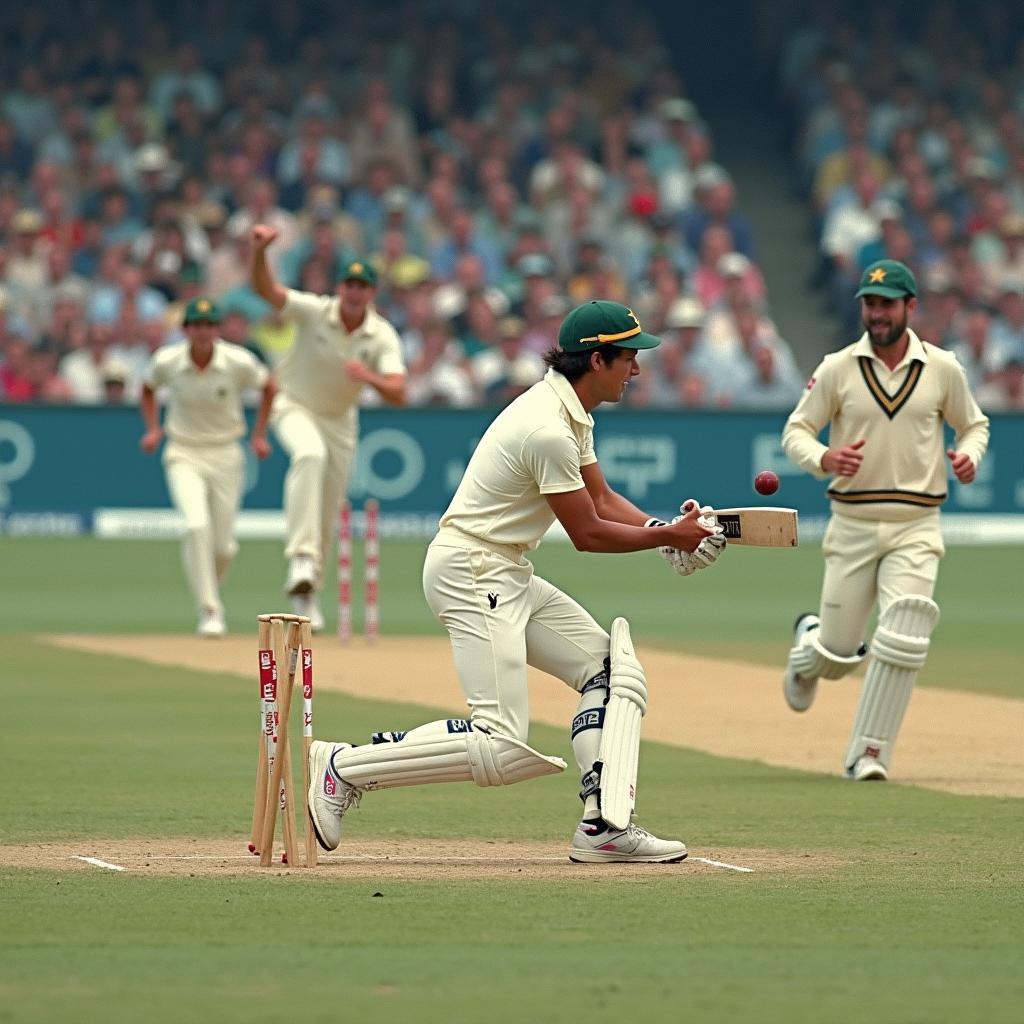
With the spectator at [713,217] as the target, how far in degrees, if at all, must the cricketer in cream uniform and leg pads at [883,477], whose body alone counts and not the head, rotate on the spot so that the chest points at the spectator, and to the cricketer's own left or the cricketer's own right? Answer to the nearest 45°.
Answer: approximately 180°

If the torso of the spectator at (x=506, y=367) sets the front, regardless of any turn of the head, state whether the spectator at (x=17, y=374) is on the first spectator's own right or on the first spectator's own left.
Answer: on the first spectator's own right

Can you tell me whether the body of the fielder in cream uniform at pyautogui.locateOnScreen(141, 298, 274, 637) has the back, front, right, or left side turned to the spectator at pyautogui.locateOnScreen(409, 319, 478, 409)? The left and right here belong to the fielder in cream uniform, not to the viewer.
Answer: back

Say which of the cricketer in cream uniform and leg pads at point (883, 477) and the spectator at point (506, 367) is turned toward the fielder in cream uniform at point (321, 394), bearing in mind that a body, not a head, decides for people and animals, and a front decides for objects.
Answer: the spectator

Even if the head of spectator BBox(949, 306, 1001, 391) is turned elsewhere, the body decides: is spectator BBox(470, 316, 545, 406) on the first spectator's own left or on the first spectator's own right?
on the first spectator's own right

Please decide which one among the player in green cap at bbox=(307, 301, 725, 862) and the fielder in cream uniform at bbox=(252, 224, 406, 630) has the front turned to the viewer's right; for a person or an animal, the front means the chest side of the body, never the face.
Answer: the player in green cap

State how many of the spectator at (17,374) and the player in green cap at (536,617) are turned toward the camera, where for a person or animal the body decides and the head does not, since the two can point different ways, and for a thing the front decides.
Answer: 1

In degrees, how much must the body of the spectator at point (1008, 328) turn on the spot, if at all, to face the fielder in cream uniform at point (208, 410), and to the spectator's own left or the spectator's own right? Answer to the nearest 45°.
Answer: approximately 45° to the spectator's own right

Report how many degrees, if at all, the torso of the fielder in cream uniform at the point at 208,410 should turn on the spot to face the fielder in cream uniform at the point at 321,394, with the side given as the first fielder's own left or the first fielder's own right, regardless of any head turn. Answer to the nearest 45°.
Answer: approximately 45° to the first fielder's own left

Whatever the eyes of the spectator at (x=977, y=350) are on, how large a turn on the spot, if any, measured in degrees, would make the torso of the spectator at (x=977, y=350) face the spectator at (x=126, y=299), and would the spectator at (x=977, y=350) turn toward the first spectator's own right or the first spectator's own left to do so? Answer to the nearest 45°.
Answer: approximately 90° to the first spectator's own right

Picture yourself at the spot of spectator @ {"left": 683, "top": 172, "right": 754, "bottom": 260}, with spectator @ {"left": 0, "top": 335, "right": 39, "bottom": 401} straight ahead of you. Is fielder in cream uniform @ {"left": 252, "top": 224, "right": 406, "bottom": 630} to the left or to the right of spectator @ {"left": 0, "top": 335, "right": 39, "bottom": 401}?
left

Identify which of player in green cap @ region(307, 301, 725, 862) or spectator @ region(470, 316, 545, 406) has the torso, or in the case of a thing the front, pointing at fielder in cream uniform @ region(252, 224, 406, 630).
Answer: the spectator

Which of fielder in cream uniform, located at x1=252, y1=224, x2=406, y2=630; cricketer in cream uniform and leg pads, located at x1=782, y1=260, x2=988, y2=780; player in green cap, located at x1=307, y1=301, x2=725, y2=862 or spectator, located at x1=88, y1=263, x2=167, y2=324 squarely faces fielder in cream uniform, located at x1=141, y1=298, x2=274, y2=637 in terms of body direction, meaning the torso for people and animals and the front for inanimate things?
the spectator
